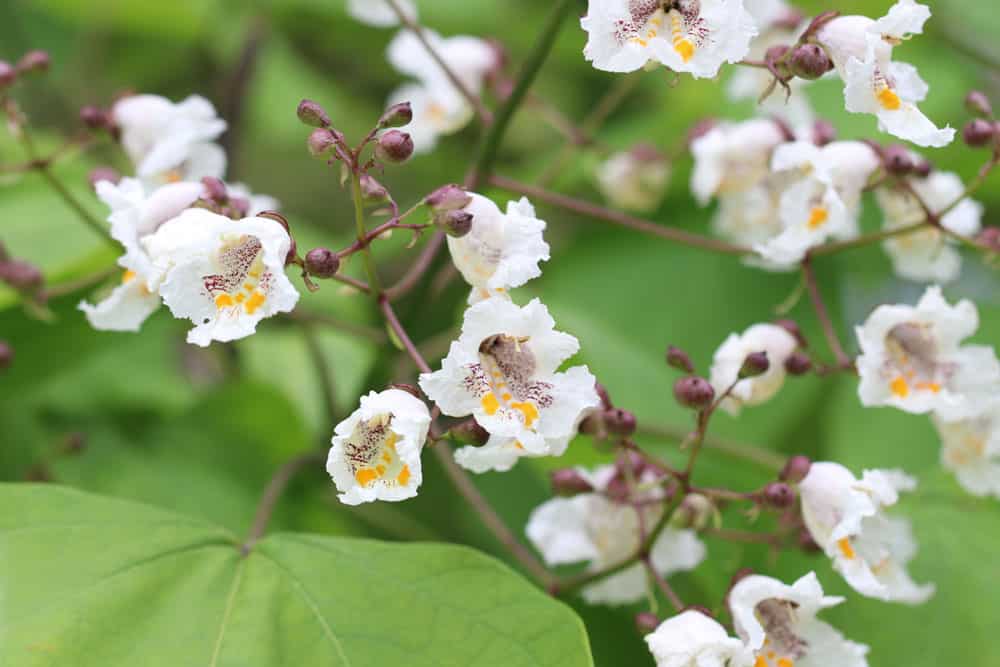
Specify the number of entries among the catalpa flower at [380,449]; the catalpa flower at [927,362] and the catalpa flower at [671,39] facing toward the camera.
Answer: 3

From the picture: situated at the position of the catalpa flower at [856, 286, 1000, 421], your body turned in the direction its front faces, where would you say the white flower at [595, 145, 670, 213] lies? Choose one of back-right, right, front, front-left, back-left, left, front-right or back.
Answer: back-right

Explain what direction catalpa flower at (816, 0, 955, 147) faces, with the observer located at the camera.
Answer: facing the viewer and to the right of the viewer

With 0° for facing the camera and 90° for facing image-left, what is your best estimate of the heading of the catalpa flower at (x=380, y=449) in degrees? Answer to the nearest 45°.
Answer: approximately 0°

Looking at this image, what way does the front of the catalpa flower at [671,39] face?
toward the camera
